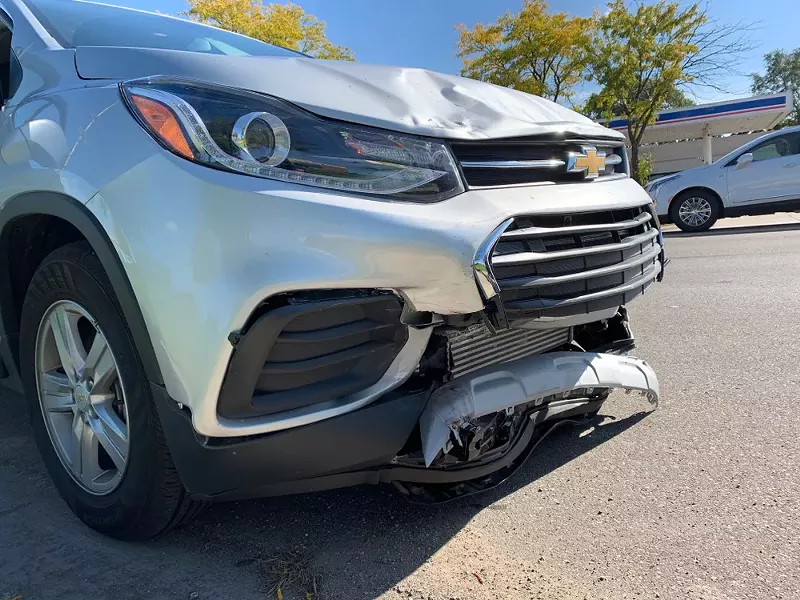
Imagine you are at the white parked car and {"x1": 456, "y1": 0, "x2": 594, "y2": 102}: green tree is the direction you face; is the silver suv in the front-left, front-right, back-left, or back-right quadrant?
back-left

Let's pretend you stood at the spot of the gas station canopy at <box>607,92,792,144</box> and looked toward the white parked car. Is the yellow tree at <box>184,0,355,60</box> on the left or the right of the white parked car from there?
right

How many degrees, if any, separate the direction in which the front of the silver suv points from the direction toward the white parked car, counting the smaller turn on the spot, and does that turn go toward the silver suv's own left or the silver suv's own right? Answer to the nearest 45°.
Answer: approximately 90° to the silver suv's own left

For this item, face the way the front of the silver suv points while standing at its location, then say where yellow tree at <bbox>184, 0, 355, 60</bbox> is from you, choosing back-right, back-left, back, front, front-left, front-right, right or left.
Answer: back-left

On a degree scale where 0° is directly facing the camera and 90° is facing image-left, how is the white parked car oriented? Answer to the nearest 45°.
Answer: approximately 90°

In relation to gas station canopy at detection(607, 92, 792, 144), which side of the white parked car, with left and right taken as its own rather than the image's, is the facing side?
right

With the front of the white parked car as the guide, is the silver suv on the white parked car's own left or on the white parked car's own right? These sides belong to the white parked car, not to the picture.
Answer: on the white parked car's own left

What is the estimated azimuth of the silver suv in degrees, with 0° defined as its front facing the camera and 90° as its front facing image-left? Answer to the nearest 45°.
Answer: approximately 315°

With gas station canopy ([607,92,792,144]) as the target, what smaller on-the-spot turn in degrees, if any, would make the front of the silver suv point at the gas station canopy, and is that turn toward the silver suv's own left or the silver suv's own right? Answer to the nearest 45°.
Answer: approximately 90° to the silver suv's own left

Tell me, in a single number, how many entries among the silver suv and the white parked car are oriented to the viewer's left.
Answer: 1
